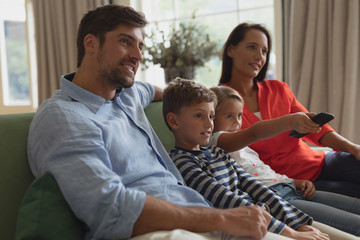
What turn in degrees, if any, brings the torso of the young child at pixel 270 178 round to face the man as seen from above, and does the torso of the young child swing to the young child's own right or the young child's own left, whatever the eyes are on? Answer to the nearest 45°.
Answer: approximately 90° to the young child's own right

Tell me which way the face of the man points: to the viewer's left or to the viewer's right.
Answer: to the viewer's right

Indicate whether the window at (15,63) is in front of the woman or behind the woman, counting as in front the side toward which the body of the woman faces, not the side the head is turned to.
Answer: behind

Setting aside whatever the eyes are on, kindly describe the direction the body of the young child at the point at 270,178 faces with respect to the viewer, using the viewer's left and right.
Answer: facing the viewer and to the right of the viewer

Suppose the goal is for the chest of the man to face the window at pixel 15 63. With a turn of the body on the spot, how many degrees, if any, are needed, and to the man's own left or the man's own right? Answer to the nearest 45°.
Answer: approximately 135° to the man's own left
